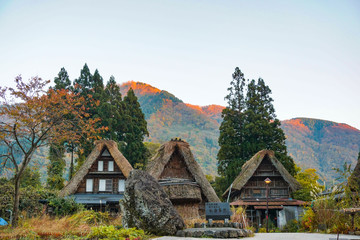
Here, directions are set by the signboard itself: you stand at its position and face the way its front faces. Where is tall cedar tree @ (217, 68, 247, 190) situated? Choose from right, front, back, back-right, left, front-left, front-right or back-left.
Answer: back

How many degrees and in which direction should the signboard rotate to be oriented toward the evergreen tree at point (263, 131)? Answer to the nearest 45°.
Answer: approximately 180°

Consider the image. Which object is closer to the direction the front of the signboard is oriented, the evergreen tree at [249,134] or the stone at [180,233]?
the stone

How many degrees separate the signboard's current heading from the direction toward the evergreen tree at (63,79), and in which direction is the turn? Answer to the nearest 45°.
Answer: approximately 135° to its right

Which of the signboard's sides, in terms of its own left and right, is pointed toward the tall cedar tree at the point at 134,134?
back

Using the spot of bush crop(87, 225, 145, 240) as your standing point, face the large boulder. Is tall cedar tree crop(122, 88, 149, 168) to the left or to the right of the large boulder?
left

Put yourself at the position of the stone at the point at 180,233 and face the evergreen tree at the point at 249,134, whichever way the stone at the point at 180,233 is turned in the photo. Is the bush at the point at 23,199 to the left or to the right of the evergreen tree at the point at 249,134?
left

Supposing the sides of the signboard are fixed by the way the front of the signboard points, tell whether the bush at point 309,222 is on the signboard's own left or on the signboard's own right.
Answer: on the signboard's own left

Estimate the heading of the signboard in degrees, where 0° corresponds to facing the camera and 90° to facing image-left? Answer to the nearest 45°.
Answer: approximately 0°

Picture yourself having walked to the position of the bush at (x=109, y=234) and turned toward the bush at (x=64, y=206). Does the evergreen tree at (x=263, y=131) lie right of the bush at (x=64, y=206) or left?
right

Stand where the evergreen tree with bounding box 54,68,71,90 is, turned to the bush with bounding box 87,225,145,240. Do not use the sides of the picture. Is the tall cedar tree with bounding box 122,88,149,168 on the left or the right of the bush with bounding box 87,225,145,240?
left
